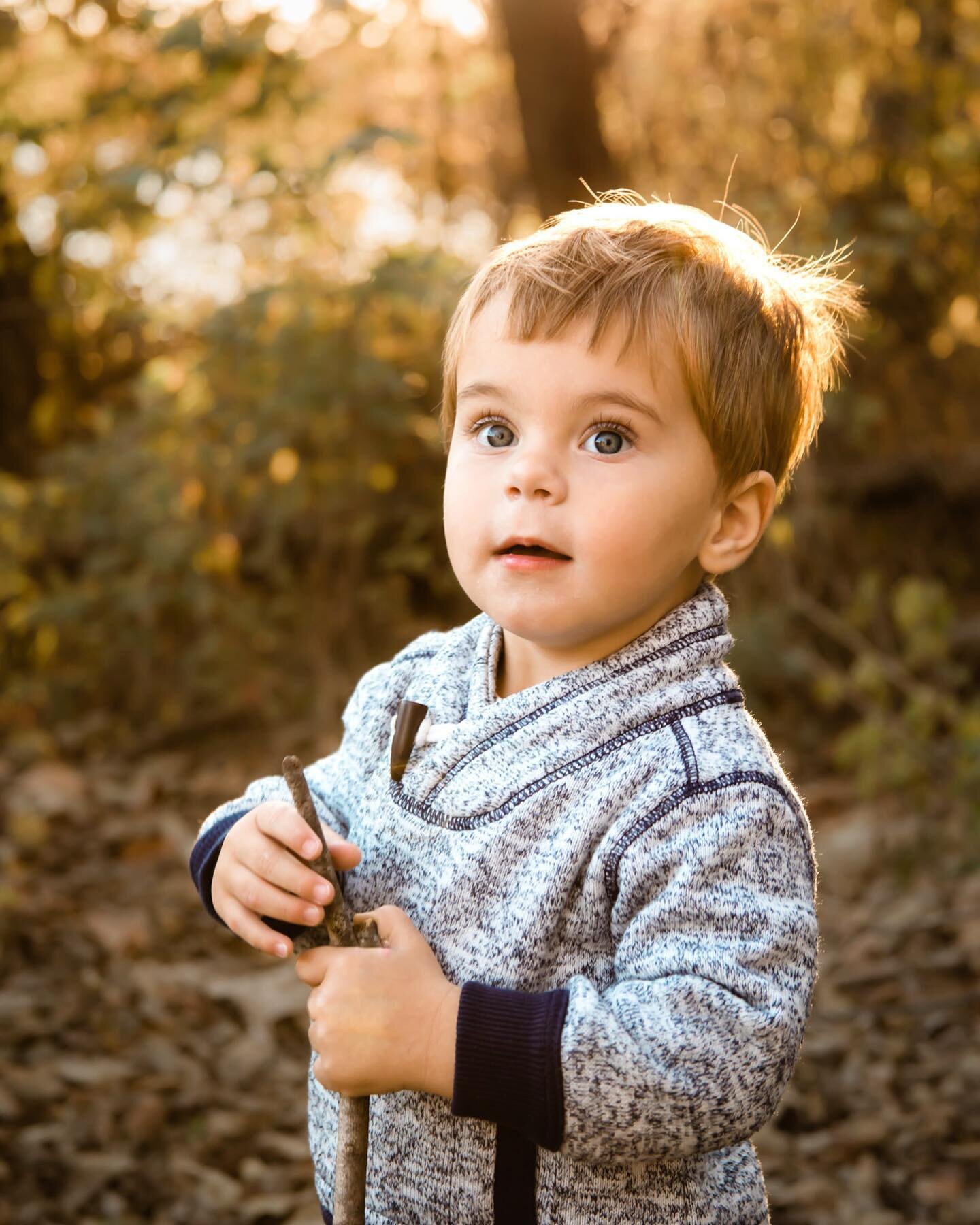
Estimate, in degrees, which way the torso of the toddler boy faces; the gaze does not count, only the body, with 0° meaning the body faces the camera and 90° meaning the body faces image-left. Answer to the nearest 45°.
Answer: approximately 45°

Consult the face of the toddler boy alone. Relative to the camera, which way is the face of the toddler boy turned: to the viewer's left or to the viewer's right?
to the viewer's left

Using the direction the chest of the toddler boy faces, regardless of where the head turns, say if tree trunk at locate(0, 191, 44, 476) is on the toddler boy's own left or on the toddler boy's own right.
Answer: on the toddler boy's own right
